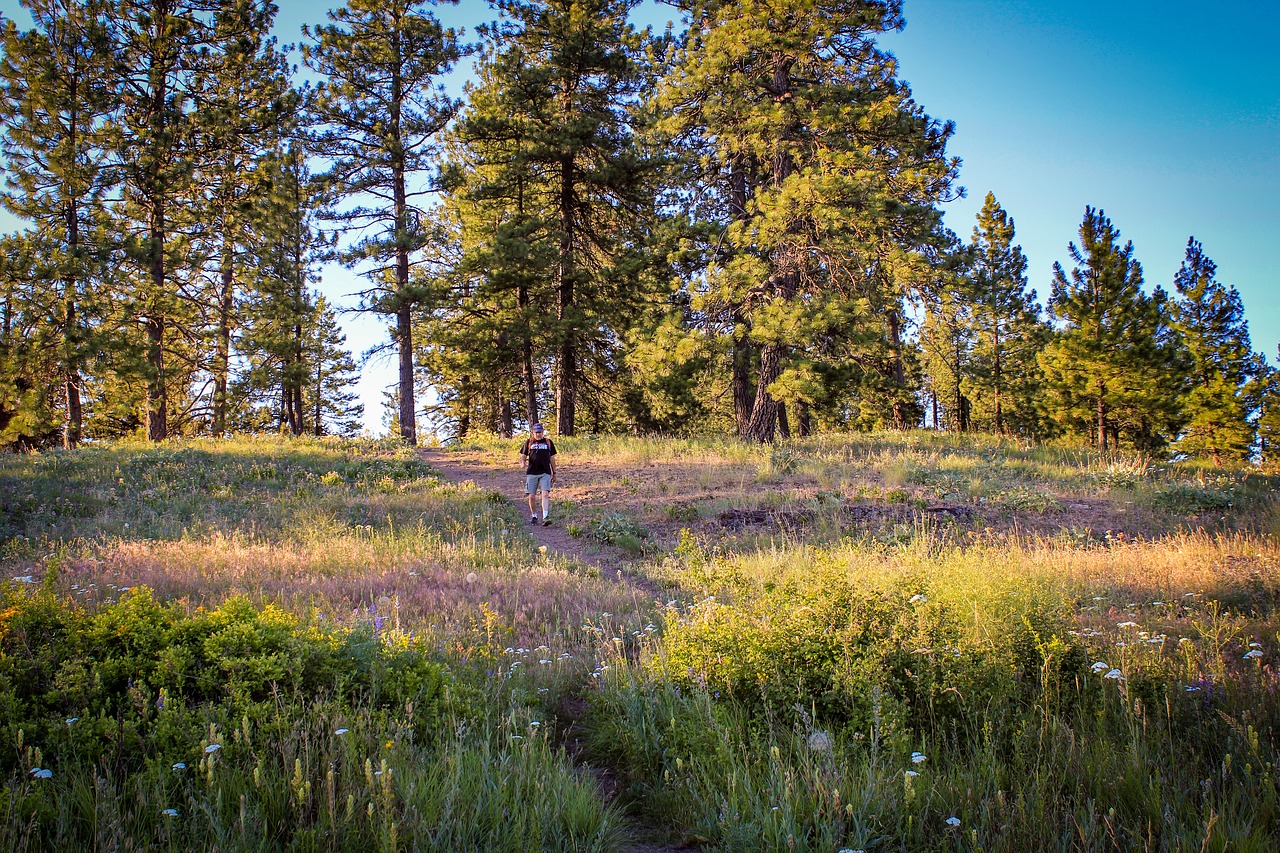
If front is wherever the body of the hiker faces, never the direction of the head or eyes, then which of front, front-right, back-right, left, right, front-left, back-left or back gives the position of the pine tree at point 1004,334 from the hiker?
back-left

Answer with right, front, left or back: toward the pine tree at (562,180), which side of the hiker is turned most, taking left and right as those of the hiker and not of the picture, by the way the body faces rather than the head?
back

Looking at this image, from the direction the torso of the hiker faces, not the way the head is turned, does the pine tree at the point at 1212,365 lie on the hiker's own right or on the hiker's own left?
on the hiker's own left

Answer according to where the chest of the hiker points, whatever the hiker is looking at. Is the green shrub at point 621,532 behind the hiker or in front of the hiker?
in front

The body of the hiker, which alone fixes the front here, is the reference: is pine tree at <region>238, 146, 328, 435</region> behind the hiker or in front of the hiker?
behind

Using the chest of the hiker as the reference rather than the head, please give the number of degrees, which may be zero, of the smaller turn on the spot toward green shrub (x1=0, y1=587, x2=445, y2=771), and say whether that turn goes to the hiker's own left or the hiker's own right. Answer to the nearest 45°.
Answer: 0° — they already face it

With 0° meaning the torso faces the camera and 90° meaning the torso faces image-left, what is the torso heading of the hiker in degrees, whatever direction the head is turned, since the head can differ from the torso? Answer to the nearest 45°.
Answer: approximately 0°

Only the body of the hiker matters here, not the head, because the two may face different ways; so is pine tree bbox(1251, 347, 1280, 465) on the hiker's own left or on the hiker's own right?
on the hiker's own left

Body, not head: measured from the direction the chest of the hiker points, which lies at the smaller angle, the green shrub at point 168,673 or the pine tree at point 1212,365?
the green shrub
